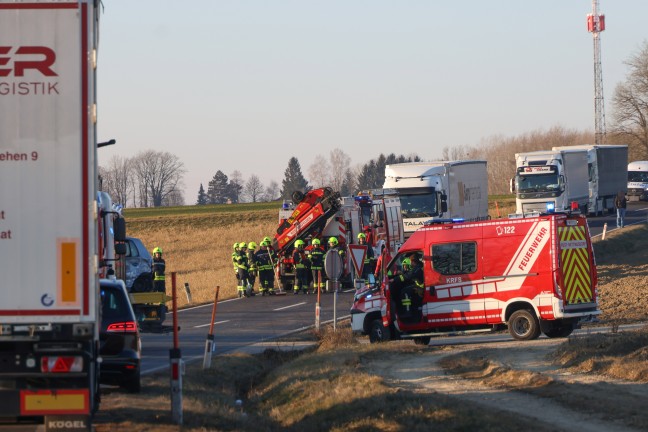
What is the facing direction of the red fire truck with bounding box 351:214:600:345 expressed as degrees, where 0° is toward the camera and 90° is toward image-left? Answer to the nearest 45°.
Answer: approximately 135°

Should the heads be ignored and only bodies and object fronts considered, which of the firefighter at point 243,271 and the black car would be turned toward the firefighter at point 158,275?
the black car

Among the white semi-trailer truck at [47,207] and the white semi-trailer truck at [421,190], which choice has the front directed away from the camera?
the white semi-trailer truck at [47,207]

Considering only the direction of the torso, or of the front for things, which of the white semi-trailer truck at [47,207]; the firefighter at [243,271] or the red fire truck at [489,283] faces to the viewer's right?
the firefighter

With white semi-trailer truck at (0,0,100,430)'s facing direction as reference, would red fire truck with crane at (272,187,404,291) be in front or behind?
in front

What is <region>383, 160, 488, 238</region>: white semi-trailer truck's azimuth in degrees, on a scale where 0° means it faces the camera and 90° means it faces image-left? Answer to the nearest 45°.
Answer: approximately 45°

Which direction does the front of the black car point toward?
away from the camera

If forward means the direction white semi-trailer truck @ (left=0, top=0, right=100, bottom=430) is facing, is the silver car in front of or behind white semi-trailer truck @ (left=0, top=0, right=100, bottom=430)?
in front

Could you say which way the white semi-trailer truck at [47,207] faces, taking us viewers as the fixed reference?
facing away from the viewer
